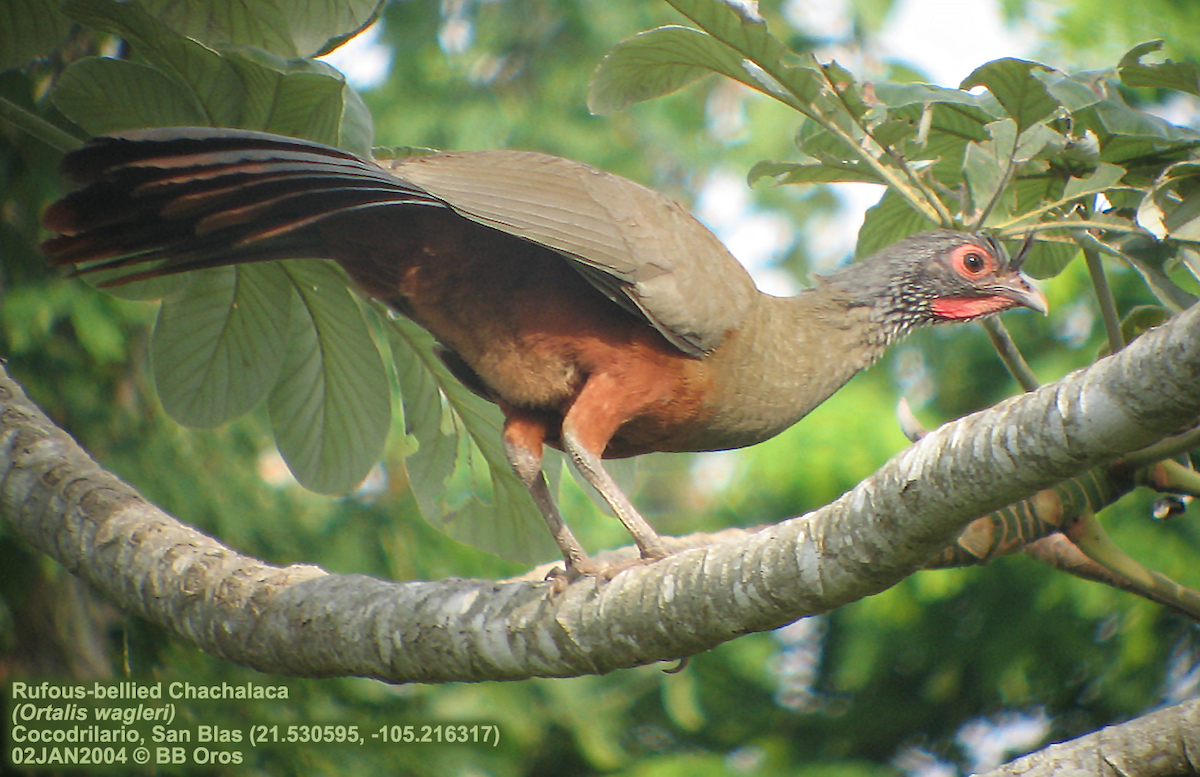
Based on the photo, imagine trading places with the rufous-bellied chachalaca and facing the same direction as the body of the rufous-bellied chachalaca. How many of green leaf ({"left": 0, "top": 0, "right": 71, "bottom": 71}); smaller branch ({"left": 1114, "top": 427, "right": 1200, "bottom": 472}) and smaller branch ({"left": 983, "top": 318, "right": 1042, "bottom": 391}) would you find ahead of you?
2

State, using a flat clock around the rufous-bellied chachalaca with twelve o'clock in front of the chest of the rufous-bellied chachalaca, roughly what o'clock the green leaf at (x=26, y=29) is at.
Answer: The green leaf is roughly at 7 o'clock from the rufous-bellied chachalaca.

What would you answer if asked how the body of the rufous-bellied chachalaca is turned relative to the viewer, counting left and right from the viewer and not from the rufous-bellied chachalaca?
facing to the right of the viewer

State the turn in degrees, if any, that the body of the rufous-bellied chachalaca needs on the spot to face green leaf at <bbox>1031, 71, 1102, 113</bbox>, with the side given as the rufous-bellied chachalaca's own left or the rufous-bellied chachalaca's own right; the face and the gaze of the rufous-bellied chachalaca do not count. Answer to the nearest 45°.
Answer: approximately 45° to the rufous-bellied chachalaca's own right

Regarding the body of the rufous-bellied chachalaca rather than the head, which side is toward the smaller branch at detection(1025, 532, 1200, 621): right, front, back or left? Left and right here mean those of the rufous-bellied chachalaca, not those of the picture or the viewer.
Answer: front

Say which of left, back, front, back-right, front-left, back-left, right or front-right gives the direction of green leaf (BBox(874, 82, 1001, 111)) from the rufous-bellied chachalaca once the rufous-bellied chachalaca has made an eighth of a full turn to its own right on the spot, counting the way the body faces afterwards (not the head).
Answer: front
